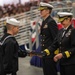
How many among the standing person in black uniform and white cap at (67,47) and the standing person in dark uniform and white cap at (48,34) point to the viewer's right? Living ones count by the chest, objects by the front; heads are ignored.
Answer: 0

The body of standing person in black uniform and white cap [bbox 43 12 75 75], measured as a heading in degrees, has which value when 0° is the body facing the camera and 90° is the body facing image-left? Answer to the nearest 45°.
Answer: approximately 45°

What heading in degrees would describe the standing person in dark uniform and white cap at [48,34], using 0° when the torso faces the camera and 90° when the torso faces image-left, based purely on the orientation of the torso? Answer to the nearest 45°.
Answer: approximately 45°

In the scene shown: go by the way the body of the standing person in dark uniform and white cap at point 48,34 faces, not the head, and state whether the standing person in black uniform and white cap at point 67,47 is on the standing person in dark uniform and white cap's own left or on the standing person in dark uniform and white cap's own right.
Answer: on the standing person in dark uniform and white cap's own left
